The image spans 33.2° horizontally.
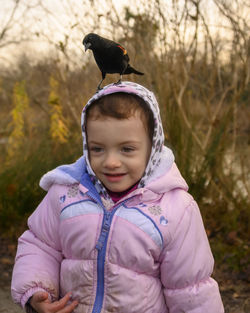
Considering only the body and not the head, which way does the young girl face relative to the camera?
toward the camera
